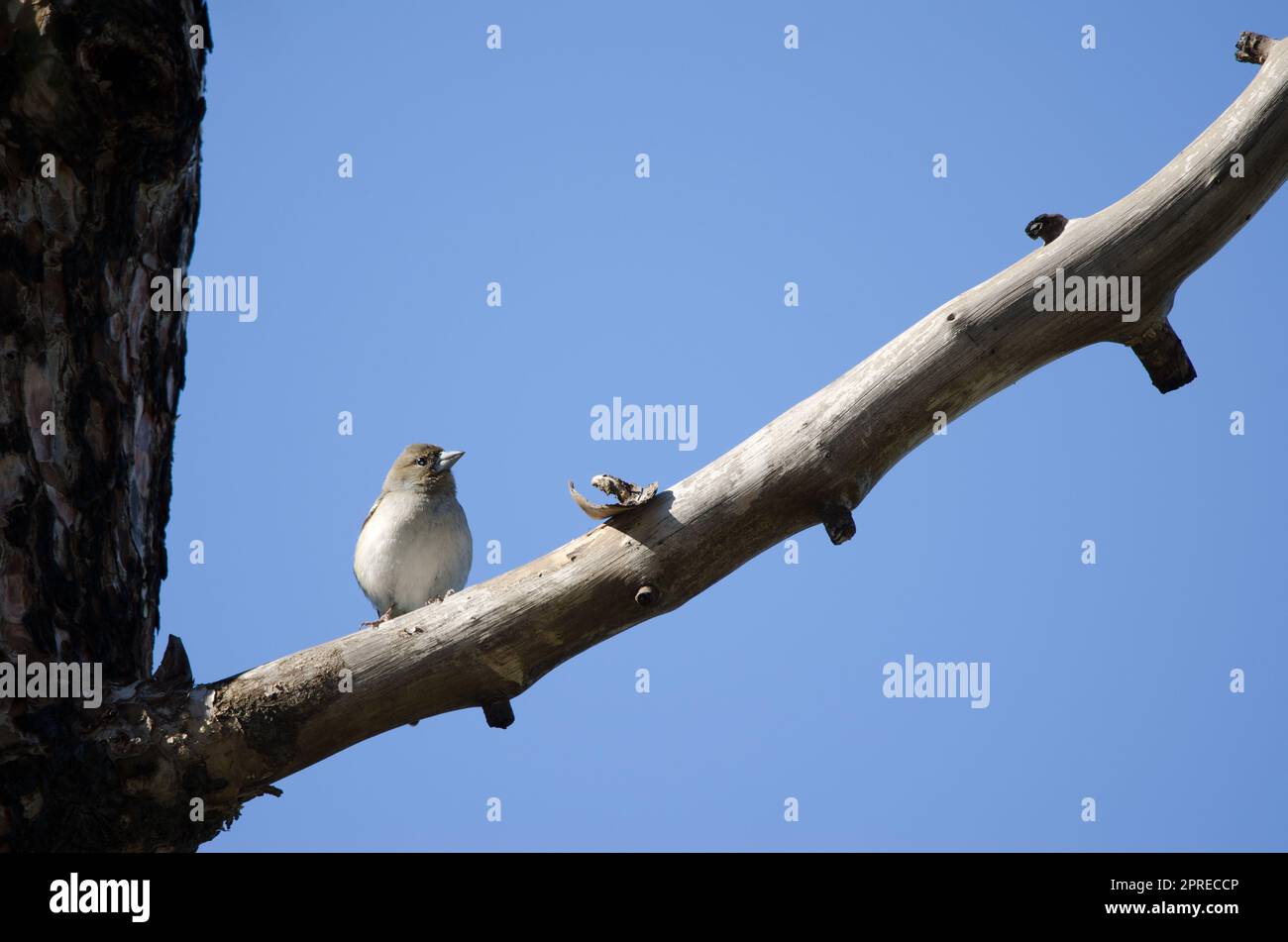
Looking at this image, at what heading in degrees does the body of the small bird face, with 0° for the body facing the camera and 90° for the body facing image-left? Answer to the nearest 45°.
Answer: approximately 315°
